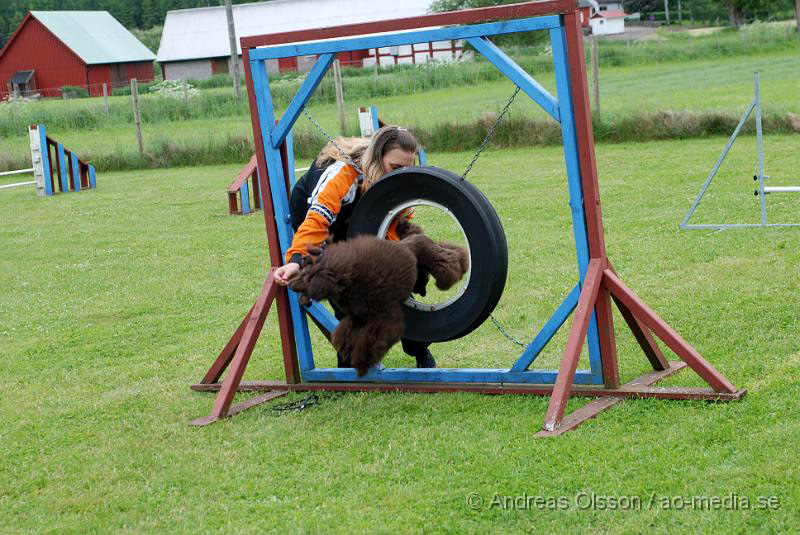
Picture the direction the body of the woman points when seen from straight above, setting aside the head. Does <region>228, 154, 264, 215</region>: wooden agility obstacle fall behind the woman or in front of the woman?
behind

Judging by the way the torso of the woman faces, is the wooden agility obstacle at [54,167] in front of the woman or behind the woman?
behind

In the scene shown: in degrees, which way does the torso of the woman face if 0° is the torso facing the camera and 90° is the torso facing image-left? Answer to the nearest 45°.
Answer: approximately 315°
